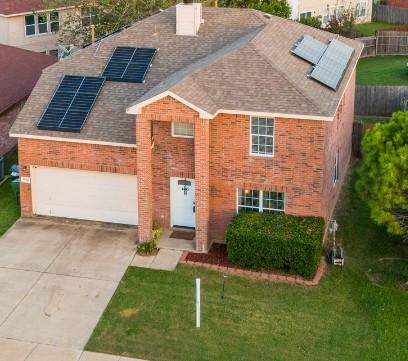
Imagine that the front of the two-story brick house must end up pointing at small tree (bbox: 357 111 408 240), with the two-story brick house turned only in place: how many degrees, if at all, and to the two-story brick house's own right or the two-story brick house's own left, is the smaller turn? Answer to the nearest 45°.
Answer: approximately 45° to the two-story brick house's own left

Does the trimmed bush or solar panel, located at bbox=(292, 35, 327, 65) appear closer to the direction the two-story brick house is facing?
the trimmed bush

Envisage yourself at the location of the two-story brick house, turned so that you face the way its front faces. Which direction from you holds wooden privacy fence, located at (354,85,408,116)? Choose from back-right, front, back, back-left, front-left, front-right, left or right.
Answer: back-left

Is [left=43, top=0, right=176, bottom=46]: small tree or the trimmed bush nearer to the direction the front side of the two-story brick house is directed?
the trimmed bush

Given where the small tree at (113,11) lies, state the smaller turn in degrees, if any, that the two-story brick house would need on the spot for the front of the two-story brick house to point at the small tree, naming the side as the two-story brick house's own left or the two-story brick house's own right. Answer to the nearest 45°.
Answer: approximately 180°

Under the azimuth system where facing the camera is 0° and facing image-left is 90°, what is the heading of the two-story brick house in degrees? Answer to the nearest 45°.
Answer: approximately 0°

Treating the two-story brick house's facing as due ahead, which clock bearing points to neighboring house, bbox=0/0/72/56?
The neighboring house is roughly at 5 o'clock from the two-story brick house.

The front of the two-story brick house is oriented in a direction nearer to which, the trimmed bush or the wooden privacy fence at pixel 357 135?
the trimmed bush

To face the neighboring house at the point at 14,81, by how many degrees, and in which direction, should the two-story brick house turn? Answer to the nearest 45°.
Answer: approximately 135° to its right

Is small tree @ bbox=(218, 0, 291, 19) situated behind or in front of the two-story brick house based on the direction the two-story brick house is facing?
behind
